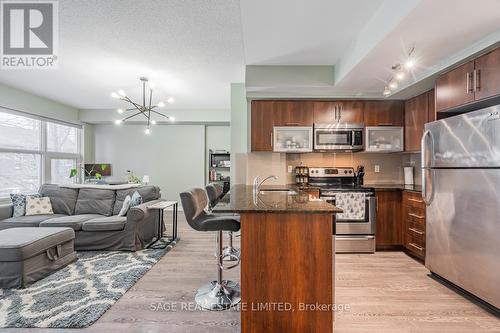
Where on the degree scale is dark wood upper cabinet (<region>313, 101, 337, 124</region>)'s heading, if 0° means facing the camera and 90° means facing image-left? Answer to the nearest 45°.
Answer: approximately 0°

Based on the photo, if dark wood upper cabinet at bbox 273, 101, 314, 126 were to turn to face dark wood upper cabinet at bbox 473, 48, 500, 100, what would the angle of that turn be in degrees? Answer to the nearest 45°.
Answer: approximately 45° to its left

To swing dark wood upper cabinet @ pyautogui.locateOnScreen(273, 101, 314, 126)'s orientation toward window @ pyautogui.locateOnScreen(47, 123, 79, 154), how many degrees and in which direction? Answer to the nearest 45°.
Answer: approximately 90° to its right

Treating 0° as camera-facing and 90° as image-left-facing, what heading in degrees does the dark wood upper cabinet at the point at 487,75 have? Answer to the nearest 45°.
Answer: approximately 45°

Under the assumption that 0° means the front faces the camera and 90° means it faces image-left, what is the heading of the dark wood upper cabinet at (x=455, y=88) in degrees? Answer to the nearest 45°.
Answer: approximately 45°

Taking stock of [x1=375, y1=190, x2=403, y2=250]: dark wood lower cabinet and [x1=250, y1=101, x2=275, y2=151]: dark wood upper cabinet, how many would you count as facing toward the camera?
2

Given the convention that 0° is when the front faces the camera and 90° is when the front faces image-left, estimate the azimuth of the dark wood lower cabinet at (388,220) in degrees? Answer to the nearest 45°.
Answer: approximately 0°

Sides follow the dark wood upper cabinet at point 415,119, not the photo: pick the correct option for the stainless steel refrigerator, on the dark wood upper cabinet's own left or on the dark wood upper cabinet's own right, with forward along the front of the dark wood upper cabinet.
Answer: on the dark wood upper cabinet's own left

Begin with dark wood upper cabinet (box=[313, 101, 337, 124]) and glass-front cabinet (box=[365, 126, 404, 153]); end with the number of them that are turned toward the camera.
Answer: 2
